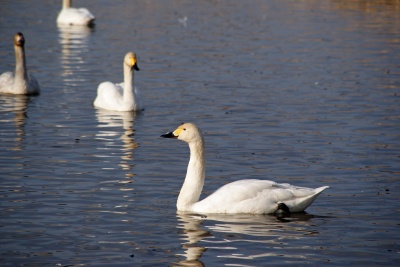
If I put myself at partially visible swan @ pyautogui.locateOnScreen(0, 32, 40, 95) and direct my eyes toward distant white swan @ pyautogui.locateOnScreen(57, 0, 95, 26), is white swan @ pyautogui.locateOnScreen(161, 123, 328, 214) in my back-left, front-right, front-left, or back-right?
back-right

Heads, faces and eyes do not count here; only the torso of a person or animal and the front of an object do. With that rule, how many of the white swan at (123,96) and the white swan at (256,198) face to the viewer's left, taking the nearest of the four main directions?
1

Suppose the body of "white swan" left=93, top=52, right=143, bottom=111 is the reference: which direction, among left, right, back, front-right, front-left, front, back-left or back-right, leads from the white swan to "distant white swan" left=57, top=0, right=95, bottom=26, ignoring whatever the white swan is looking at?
back-left

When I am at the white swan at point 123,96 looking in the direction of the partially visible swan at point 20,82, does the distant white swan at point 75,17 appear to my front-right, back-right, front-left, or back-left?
front-right

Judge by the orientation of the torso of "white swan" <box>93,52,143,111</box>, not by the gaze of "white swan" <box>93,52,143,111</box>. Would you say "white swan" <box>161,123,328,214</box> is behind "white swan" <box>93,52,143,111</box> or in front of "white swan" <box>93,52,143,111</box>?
in front

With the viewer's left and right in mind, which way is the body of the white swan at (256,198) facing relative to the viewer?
facing to the left of the viewer

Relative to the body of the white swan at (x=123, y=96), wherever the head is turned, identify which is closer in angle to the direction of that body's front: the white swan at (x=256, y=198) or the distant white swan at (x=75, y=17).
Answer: the white swan

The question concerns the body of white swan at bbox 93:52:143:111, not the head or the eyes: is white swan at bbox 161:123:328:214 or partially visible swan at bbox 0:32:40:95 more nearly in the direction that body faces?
the white swan

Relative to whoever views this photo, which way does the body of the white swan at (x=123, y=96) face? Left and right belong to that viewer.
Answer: facing the viewer and to the right of the viewer
